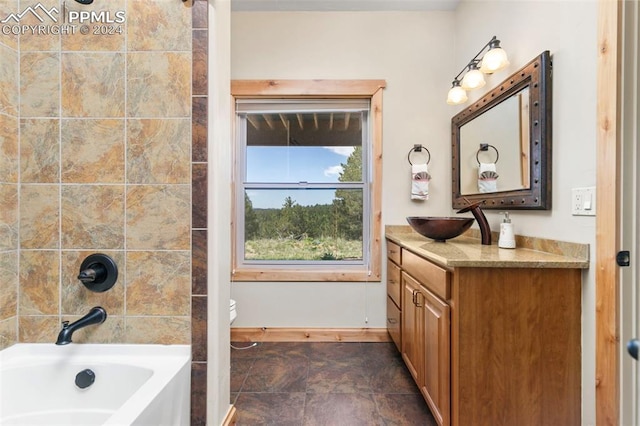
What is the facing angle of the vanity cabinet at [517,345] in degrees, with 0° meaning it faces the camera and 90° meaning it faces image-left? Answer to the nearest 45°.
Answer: approximately 90°

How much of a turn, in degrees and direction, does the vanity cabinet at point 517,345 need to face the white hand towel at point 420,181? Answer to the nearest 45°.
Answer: approximately 45° to its right

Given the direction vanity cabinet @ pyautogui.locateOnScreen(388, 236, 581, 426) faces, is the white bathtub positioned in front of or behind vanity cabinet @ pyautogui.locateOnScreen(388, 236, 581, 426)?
in front

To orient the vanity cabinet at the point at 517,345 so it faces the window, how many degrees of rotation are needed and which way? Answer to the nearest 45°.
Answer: approximately 45° to its right
